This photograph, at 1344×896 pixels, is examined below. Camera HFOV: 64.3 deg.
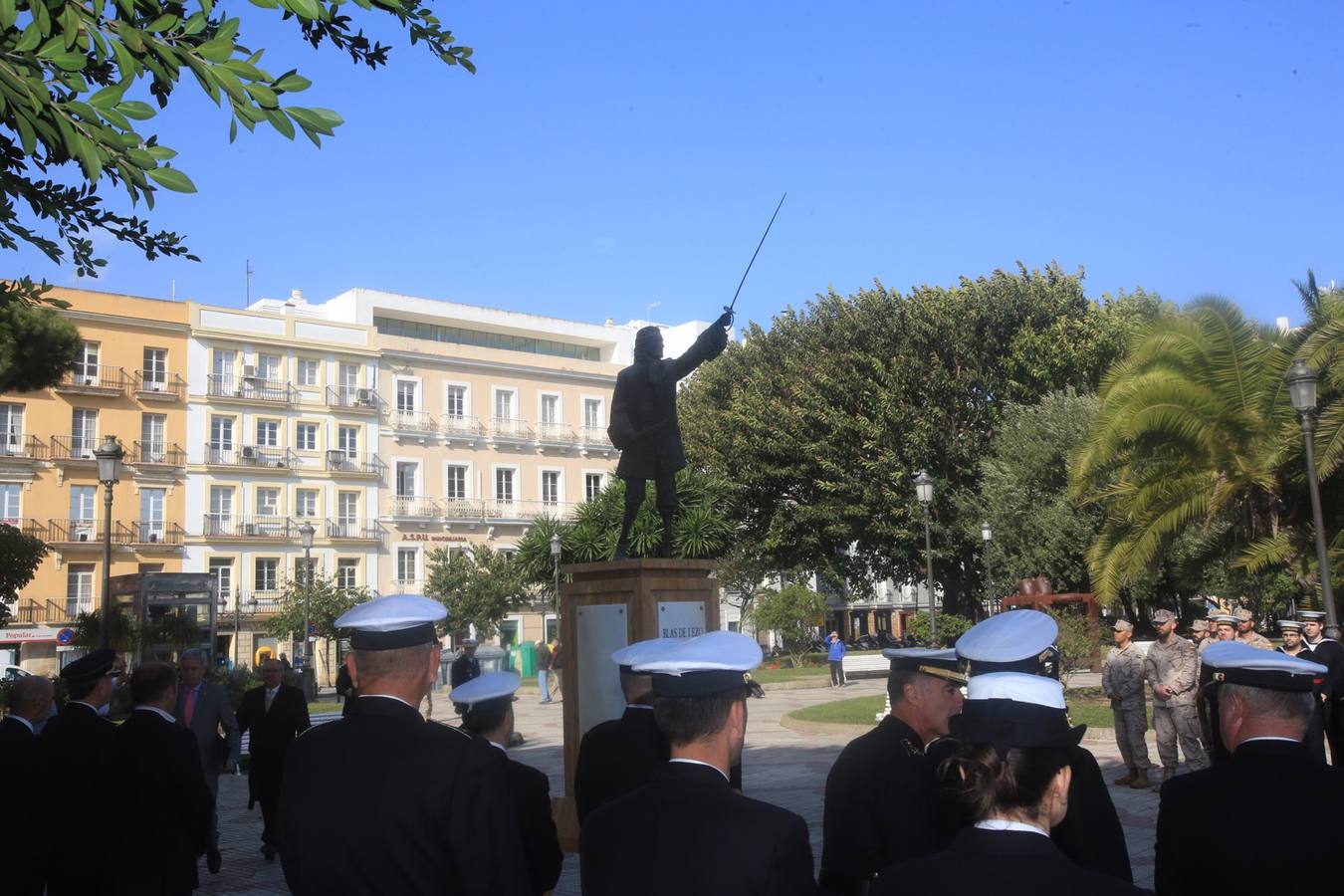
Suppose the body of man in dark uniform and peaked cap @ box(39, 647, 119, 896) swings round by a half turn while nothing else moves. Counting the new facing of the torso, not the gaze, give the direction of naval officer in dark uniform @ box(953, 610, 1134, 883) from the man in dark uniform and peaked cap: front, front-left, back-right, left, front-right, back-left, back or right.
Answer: left

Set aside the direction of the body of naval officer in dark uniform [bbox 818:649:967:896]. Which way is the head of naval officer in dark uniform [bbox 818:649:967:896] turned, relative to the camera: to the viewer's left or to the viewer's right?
to the viewer's right

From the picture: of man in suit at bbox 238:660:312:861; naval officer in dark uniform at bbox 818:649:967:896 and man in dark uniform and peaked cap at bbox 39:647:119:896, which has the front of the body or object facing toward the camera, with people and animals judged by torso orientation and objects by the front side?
man in suit at bbox 238:660:312:861

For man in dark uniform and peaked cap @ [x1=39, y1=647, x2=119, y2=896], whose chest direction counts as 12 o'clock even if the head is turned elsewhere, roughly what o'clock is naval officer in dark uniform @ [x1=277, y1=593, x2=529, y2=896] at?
The naval officer in dark uniform is roughly at 4 o'clock from the man in dark uniform and peaked cap.

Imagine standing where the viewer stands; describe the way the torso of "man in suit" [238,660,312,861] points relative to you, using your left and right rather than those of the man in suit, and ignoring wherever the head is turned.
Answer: facing the viewer

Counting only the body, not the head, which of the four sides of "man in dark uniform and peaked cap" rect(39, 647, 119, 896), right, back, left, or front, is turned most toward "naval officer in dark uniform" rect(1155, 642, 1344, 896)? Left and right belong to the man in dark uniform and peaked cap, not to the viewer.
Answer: right

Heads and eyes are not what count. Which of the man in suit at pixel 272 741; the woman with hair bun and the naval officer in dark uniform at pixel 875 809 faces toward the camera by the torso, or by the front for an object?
the man in suit

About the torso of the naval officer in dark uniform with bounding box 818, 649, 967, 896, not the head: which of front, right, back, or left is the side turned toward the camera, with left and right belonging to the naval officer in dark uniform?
right

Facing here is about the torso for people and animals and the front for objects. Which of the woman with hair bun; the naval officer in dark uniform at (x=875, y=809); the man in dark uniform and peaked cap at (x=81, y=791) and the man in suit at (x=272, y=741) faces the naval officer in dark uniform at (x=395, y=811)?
the man in suit at (x=272, y=741)

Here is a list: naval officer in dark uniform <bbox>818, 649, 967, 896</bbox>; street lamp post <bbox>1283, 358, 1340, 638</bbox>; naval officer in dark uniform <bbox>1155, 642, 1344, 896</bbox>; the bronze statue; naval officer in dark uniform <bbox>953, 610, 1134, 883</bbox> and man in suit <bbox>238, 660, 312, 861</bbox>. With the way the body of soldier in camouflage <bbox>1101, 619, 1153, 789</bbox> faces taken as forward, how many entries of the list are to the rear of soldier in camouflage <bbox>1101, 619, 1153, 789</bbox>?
1

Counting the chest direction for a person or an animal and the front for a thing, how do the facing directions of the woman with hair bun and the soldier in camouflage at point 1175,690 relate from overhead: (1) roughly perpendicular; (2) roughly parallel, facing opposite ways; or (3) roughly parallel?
roughly parallel, facing opposite ways

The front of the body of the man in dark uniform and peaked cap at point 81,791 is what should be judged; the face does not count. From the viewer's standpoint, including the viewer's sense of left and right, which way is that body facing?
facing away from the viewer and to the right of the viewer

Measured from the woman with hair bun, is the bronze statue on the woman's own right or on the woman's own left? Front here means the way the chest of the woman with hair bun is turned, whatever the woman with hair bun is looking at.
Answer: on the woman's own left

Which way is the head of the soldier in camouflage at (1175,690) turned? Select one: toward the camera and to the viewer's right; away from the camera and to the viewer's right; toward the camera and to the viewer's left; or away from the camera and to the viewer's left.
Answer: toward the camera and to the viewer's left
